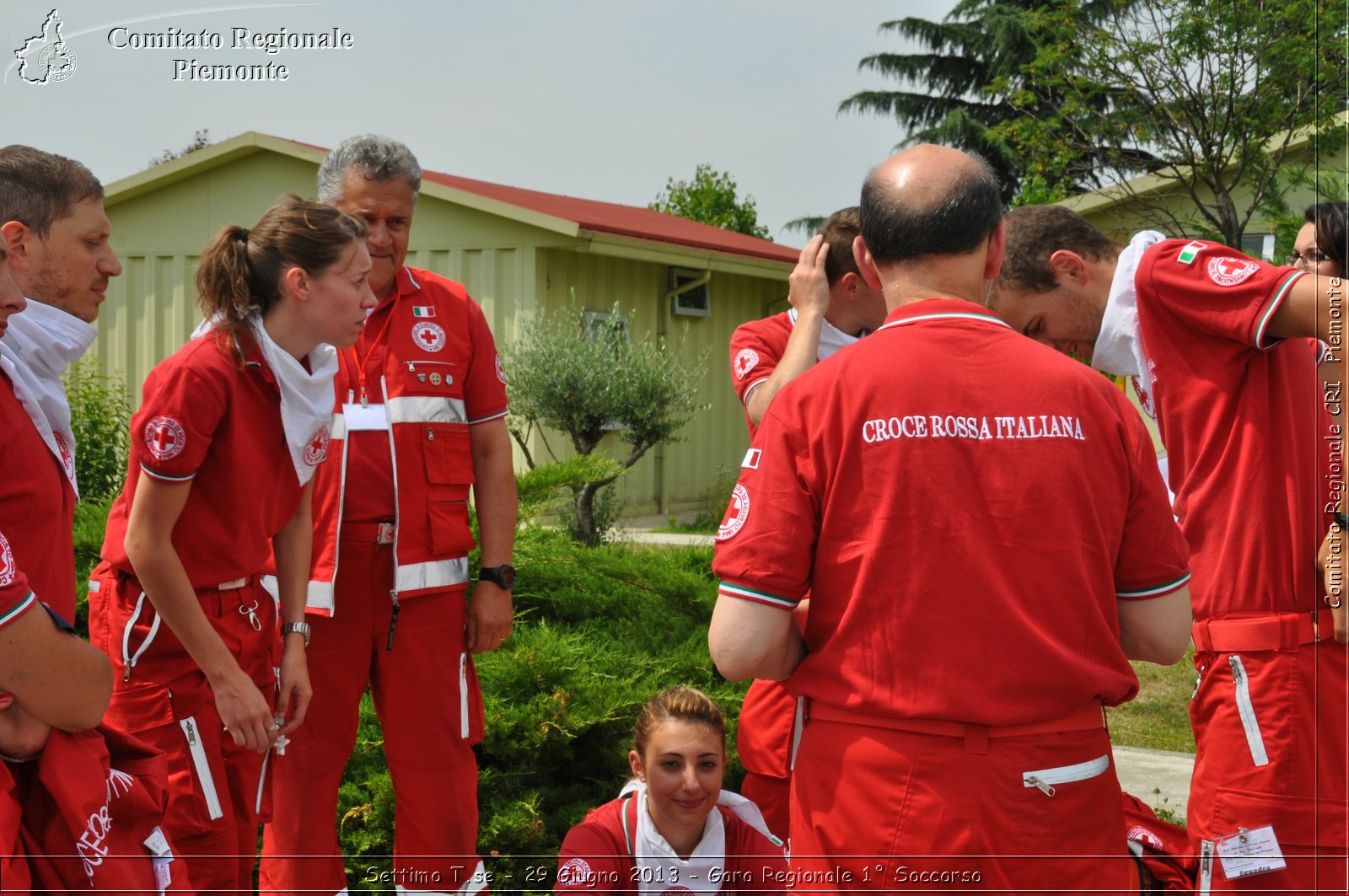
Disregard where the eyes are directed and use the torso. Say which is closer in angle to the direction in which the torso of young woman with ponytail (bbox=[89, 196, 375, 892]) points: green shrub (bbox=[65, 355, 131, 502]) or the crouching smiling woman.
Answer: the crouching smiling woman

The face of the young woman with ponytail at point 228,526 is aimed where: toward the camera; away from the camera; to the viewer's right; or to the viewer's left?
to the viewer's right

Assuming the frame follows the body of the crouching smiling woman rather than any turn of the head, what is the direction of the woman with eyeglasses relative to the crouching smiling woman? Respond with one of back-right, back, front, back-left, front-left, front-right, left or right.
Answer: left

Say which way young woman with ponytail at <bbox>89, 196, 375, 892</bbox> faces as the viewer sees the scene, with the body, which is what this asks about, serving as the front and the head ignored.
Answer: to the viewer's right

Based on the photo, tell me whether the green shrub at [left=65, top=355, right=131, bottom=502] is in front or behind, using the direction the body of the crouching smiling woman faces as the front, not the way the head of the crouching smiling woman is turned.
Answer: behind

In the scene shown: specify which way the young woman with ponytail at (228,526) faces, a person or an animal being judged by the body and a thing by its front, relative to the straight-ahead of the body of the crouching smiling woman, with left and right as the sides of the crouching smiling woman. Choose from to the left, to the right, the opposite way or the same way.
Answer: to the left

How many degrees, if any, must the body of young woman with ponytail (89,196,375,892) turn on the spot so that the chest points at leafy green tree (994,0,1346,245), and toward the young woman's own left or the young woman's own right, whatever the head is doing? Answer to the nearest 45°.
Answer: approximately 45° to the young woman's own left

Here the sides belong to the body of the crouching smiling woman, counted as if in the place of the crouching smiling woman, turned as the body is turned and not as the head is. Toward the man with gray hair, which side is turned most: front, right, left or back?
right

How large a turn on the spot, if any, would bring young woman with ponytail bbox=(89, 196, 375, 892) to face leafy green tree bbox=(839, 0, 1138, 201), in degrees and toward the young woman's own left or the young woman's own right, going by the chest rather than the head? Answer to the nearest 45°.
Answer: approximately 45° to the young woman's own left

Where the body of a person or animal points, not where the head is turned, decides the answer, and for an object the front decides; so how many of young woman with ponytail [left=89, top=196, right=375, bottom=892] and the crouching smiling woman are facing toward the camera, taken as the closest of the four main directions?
1
